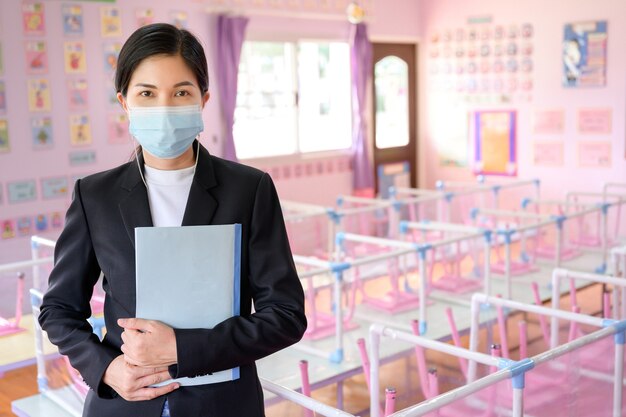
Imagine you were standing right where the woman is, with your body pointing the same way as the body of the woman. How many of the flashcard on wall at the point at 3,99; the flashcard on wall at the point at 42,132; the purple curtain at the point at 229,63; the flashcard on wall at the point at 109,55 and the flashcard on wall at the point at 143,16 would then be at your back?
5

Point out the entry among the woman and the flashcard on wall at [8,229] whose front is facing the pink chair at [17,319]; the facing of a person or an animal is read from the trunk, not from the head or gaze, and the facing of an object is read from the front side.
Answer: the flashcard on wall

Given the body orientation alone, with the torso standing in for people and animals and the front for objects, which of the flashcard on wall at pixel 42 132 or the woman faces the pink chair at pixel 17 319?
the flashcard on wall

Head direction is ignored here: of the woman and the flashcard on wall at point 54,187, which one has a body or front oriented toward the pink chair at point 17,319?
the flashcard on wall

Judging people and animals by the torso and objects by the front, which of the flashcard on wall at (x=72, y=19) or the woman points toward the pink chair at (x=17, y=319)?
the flashcard on wall
